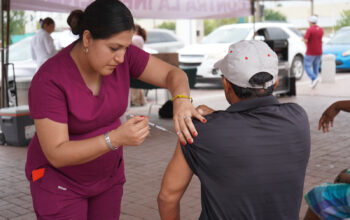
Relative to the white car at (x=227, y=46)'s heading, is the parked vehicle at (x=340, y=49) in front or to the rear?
to the rear

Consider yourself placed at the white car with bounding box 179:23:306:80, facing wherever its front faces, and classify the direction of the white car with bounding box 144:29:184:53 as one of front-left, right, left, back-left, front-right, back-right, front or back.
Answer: right

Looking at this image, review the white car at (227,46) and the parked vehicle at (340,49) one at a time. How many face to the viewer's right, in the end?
0

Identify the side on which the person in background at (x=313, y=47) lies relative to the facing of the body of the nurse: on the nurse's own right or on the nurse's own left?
on the nurse's own left

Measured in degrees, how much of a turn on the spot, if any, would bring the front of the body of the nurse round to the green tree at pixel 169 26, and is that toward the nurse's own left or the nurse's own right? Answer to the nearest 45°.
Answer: approximately 135° to the nurse's own left

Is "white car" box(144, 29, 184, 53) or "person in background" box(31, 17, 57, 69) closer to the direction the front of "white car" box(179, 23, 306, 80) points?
the person in background

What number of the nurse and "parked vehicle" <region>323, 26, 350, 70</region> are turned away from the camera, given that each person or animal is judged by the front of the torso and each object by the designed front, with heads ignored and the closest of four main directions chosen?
0

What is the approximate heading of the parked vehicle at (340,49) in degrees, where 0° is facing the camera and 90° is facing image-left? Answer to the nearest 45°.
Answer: approximately 45°

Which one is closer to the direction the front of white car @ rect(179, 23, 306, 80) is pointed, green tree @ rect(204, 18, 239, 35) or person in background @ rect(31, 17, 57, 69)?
the person in background

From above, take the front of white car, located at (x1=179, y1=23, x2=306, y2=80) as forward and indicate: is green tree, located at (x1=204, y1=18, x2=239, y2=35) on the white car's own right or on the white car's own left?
on the white car's own right
